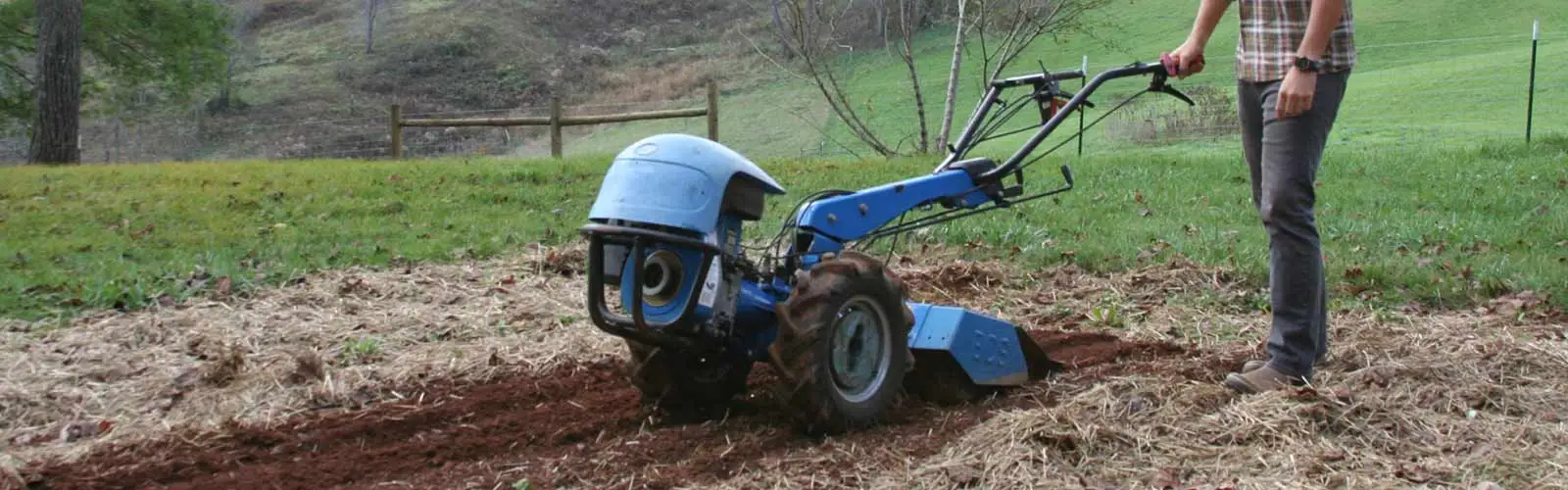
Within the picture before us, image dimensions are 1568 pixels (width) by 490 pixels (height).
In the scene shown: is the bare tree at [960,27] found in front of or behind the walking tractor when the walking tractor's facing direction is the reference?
behind

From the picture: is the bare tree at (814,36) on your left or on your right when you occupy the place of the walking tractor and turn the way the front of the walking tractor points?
on your right

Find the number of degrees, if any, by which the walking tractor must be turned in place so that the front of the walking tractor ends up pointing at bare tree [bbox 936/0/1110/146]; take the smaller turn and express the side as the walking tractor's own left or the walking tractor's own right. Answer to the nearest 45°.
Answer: approximately 135° to the walking tractor's own right

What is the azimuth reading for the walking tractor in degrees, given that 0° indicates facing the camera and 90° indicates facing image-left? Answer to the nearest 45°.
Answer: approximately 45°

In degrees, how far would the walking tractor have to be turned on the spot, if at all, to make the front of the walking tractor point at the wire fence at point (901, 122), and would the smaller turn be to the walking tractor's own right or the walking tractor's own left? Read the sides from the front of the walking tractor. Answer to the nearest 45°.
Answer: approximately 135° to the walking tractor's own right
